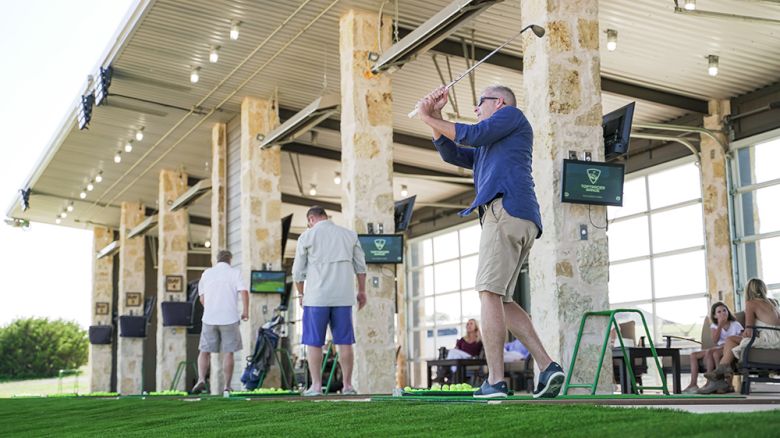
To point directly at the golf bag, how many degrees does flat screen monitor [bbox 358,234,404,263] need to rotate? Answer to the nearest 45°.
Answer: approximately 135° to its right

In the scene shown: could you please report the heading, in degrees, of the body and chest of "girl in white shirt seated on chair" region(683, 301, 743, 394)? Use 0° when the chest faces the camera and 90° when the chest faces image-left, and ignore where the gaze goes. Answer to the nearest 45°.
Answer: approximately 45°

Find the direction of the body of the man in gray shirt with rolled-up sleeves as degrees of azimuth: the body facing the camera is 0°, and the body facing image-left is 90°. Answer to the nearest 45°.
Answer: approximately 180°

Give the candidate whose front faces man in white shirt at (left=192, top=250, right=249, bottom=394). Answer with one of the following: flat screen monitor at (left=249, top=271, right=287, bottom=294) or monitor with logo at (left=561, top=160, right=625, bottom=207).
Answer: the flat screen monitor

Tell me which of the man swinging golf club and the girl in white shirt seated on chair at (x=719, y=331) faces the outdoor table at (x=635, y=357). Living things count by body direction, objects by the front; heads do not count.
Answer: the girl in white shirt seated on chair

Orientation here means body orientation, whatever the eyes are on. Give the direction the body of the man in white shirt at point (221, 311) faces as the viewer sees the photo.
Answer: away from the camera

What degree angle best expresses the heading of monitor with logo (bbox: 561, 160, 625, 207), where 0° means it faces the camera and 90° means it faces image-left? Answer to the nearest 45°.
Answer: approximately 0°
